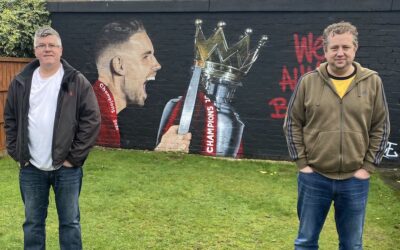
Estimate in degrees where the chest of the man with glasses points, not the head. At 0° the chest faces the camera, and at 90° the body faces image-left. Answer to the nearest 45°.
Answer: approximately 0°

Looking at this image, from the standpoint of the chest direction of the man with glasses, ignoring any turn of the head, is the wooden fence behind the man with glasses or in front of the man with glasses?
behind

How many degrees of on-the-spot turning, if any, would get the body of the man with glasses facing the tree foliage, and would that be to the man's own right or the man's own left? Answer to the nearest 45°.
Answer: approximately 180°
